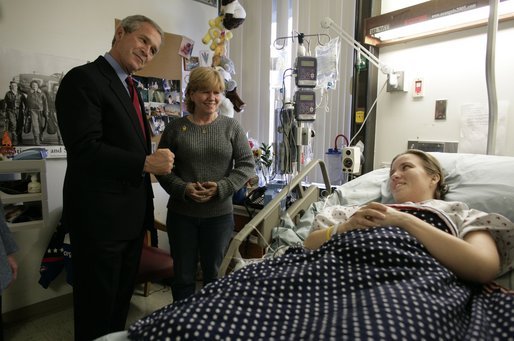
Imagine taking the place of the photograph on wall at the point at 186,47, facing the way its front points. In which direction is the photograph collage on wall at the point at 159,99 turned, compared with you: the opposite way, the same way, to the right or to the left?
the same way

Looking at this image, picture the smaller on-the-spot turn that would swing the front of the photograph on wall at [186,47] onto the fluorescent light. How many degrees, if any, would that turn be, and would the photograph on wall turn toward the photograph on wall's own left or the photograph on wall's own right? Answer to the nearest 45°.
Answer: approximately 45° to the photograph on wall's own left

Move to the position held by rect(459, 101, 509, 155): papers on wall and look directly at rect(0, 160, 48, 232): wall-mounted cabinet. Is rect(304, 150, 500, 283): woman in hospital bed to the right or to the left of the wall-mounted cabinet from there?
left

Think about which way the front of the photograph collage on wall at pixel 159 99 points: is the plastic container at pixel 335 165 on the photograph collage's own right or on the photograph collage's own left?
on the photograph collage's own left

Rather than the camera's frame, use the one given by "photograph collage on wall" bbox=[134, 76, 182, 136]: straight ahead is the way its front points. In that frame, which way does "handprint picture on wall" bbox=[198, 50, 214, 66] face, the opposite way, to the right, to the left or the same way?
the same way

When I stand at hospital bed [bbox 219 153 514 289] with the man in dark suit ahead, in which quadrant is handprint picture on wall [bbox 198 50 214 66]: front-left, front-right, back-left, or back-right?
front-right

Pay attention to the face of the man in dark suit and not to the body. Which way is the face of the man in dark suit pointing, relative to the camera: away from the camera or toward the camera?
toward the camera

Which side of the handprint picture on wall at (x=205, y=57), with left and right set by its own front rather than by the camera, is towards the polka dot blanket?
front

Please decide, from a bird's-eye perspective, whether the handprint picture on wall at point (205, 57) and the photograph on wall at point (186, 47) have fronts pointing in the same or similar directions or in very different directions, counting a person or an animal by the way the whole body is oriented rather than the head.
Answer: same or similar directions

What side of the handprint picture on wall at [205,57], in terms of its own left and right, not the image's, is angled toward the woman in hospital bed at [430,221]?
front

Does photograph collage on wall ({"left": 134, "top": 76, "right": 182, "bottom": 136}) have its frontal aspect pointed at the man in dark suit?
yes

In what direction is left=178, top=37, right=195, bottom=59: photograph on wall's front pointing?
toward the camera

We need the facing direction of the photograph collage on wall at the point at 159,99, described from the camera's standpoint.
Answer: facing the viewer

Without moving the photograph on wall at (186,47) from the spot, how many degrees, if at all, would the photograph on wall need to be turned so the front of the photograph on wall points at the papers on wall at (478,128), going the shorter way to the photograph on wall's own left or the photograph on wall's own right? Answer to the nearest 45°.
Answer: approximately 45° to the photograph on wall's own left

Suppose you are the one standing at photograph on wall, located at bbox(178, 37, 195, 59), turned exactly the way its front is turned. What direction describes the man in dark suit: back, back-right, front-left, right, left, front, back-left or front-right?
front
